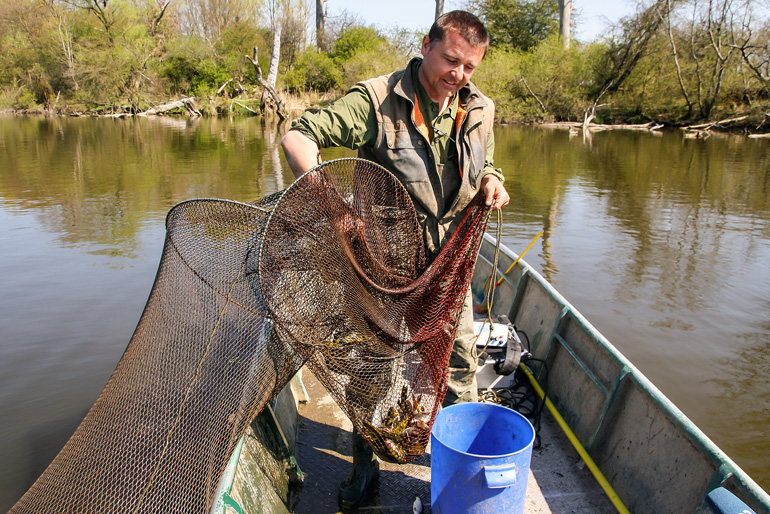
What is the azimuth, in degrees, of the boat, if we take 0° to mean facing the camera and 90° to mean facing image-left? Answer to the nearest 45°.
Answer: approximately 180°

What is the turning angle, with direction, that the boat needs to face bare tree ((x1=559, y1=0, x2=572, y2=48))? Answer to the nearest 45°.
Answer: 0° — it already faces it

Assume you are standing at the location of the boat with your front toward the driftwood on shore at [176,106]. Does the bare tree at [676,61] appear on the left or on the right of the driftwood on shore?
right

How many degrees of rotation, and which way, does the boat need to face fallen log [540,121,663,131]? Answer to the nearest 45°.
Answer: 0° — it already faces it

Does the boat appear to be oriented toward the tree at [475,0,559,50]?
yes
